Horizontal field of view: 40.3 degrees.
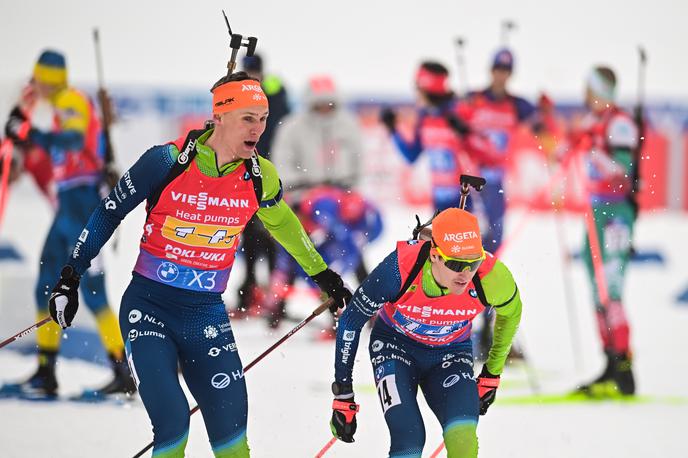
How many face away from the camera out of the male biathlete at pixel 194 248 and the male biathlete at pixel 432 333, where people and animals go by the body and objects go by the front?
0

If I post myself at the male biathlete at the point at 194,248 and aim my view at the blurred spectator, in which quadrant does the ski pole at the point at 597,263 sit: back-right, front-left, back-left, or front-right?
front-right

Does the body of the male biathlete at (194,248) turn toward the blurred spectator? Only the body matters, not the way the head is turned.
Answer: no

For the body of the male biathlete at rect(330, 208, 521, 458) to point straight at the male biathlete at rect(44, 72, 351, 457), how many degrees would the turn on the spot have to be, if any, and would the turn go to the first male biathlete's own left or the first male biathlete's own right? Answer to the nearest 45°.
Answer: approximately 135° to the first male biathlete's own right

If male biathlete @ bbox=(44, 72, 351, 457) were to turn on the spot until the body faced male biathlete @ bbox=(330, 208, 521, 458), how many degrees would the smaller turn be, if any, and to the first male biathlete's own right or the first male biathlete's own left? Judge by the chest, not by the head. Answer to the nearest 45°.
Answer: approximately 45° to the first male biathlete's own left

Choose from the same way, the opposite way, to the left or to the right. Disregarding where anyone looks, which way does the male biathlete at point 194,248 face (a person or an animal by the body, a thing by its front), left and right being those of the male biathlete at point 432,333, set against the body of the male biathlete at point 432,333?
the same way

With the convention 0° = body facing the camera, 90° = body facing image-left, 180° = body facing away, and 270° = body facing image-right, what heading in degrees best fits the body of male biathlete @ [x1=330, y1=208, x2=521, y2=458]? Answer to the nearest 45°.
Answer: approximately 315°

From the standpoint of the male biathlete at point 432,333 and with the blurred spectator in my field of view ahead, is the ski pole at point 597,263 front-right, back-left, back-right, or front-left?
front-right

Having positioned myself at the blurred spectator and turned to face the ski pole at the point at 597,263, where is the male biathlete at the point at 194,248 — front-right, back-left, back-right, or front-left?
front-right
